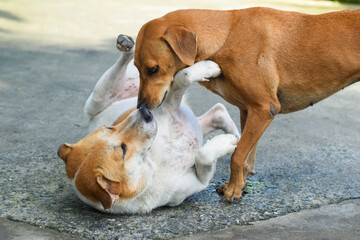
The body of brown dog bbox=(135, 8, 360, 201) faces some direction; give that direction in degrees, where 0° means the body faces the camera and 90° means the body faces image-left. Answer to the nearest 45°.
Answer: approximately 90°

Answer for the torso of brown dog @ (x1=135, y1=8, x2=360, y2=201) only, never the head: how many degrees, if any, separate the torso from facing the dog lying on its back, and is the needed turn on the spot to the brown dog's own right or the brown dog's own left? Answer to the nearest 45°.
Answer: approximately 45° to the brown dog's own left
